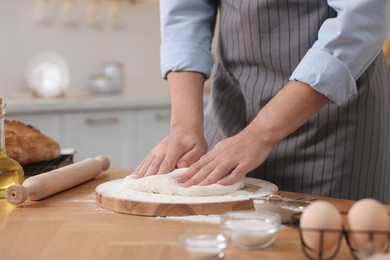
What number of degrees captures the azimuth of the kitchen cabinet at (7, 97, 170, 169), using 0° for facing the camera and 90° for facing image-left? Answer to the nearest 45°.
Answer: approximately 0°

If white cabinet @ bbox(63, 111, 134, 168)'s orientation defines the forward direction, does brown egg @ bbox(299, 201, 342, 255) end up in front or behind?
in front

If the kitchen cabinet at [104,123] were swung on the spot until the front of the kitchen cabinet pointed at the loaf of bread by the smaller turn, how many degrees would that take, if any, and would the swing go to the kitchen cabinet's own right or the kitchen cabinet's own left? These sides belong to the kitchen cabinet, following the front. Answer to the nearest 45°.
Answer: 0° — it already faces it

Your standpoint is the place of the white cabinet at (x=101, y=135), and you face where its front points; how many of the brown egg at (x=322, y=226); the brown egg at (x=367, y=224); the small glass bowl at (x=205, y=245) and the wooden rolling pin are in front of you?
4

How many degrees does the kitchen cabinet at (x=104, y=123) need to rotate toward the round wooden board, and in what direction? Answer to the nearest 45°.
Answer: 0° — it already faces it

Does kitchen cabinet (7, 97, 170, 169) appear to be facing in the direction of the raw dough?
yes

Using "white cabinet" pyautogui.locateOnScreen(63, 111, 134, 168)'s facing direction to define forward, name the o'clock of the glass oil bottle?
The glass oil bottle is roughly at 12 o'clock from the white cabinet.

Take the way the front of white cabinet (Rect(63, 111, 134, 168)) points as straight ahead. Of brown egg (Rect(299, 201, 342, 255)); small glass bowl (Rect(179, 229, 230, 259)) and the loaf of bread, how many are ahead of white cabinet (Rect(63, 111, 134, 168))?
3

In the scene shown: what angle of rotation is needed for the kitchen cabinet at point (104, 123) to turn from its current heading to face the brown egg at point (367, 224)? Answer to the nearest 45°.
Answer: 0° — it already faces it

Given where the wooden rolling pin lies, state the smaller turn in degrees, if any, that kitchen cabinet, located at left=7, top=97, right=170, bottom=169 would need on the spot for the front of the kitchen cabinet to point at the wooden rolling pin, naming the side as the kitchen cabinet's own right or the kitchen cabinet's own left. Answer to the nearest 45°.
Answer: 0° — it already faces it

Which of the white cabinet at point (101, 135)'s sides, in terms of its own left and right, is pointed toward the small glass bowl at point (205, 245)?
front

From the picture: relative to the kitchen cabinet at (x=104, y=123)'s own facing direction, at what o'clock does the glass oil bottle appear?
The glass oil bottle is roughly at 12 o'clock from the kitchen cabinet.
